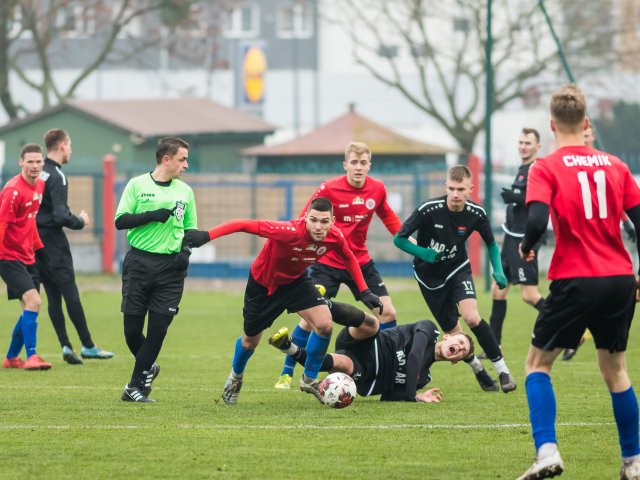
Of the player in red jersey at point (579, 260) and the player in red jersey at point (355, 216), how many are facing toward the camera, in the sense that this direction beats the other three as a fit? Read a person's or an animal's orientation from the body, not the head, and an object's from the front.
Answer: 1

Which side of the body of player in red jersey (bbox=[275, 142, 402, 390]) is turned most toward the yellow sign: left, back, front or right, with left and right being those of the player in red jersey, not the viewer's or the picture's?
back

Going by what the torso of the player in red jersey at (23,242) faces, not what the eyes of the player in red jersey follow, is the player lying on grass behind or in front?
in front

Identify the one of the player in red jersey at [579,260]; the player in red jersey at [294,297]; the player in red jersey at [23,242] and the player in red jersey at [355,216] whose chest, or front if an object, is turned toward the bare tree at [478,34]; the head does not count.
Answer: the player in red jersey at [579,260]

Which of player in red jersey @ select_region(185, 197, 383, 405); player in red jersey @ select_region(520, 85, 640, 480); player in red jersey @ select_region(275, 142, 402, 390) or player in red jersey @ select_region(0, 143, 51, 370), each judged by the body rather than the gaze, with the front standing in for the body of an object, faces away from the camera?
player in red jersey @ select_region(520, 85, 640, 480)

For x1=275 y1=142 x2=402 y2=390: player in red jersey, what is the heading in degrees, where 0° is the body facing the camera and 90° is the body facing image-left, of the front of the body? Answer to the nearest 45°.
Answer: approximately 0°

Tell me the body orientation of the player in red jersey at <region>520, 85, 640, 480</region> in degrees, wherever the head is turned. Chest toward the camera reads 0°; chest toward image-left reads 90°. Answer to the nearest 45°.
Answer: approximately 180°

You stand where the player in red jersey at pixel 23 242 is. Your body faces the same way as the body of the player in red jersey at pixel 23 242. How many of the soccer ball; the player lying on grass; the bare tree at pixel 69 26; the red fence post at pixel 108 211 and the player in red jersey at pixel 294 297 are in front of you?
3

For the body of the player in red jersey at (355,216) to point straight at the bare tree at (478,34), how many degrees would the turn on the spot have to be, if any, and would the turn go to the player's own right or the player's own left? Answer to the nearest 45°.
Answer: approximately 180°

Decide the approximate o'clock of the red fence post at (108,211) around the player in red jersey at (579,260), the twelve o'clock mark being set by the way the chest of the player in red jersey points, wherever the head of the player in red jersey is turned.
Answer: The red fence post is roughly at 11 o'clock from the player in red jersey.

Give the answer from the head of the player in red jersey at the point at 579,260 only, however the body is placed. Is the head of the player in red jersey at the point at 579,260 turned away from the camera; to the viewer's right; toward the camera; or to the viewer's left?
away from the camera
